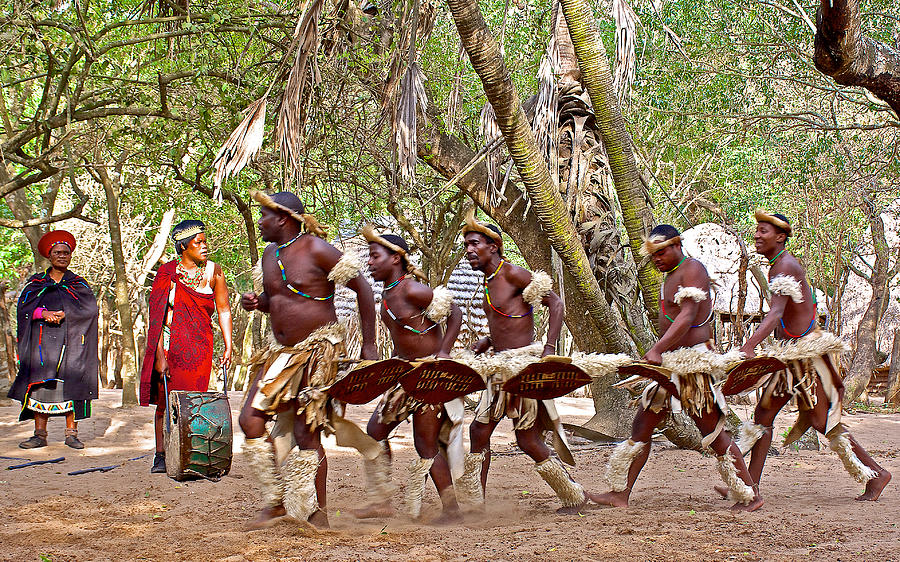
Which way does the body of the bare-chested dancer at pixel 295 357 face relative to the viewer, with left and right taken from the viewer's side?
facing the viewer and to the left of the viewer

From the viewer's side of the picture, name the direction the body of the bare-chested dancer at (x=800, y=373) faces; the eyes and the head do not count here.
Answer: to the viewer's left

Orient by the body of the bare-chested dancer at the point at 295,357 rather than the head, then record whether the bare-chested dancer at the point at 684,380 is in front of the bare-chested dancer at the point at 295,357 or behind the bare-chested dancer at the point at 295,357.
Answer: behind

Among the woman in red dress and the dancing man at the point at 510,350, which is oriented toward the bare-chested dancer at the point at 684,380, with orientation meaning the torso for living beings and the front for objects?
the woman in red dress

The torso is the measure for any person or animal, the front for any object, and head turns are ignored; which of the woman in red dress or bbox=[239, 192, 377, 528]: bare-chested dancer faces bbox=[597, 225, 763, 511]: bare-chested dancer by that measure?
the woman in red dress

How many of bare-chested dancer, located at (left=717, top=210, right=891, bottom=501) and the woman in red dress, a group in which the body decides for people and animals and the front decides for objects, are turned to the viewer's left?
1

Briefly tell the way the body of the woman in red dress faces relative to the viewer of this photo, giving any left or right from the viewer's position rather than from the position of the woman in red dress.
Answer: facing the viewer and to the right of the viewer

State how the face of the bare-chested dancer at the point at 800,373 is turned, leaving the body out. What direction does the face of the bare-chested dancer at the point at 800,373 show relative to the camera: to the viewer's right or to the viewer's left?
to the viewer's left

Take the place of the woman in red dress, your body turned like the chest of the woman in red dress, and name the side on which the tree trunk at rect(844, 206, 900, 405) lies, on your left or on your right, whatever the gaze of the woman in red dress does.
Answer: on your left
